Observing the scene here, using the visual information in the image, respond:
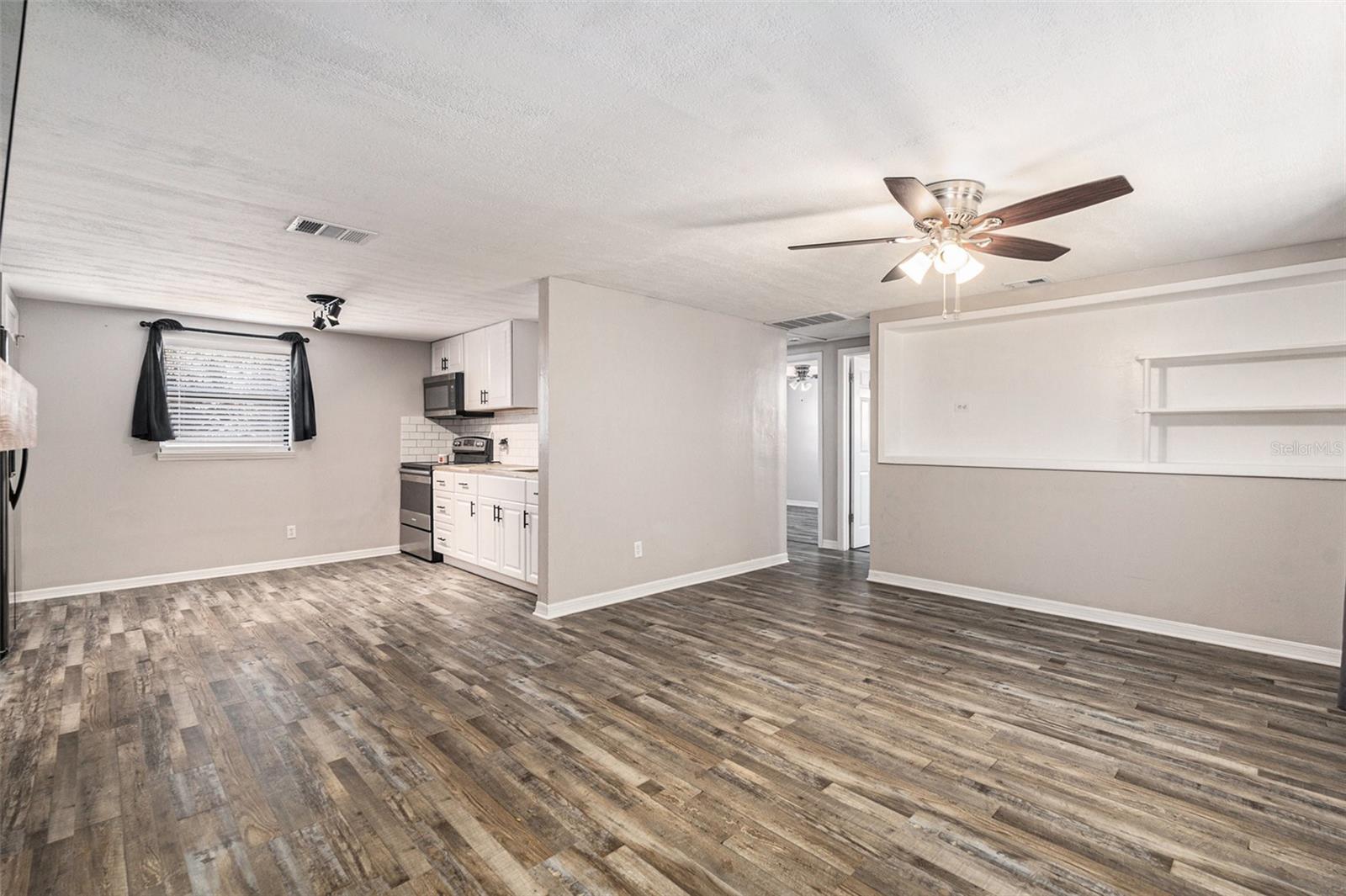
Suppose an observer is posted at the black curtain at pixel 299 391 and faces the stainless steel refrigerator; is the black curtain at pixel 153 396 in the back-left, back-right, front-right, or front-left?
front-right

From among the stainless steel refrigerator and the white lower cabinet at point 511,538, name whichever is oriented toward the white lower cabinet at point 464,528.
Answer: the stainless steel refrigerator

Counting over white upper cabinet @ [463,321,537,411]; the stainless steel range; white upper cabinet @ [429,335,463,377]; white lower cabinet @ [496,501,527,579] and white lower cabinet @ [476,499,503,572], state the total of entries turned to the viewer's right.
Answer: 0

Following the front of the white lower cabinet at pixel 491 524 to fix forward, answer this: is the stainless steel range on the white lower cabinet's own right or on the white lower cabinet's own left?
on the white lower cabinet's own right

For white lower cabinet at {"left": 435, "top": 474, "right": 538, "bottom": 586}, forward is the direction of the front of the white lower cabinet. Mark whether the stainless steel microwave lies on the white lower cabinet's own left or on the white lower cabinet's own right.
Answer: on the white lower cabinet's own right

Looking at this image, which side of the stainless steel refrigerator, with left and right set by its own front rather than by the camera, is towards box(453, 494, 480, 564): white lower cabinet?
front

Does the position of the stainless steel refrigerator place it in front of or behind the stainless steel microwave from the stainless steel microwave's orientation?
in front

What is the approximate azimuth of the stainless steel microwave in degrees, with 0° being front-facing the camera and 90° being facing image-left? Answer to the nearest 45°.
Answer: approximately 45°

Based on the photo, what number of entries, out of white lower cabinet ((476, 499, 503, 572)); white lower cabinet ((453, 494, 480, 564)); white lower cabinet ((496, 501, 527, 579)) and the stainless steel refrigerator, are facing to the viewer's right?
1

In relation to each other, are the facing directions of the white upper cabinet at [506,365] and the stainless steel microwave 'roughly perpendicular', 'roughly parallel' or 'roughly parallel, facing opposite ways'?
roughly parallel

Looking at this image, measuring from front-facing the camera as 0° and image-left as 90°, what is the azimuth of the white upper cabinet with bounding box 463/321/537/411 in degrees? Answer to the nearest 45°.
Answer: approximately 45°

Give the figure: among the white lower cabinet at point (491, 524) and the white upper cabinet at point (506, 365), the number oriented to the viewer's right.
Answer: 0

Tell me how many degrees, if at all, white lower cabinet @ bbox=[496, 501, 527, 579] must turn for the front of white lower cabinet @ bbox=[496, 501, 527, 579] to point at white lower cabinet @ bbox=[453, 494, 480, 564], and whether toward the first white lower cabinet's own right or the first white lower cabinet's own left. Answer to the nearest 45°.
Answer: approximately 90° to the first white lower cabinet's own right

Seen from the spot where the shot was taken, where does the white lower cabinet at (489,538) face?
facing the viewer and to the left of the viewer

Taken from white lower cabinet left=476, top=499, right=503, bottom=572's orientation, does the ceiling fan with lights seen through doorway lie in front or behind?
behind

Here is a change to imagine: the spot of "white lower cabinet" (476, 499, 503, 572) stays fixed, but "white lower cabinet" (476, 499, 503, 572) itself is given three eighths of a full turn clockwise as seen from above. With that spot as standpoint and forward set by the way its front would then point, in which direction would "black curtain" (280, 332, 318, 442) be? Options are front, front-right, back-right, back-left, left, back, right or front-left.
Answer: front-left

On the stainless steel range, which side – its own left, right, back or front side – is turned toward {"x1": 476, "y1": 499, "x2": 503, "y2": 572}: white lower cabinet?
left
